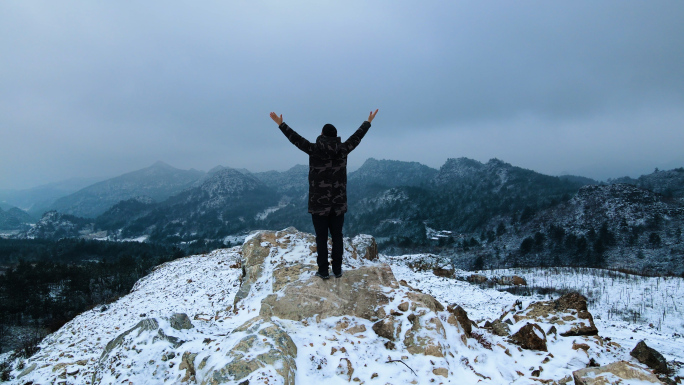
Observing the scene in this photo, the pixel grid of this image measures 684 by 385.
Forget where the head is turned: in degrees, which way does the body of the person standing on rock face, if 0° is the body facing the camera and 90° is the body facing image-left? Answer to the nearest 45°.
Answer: approximately 180°

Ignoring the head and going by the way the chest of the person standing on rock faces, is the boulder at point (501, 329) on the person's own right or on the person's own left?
on the person's own right

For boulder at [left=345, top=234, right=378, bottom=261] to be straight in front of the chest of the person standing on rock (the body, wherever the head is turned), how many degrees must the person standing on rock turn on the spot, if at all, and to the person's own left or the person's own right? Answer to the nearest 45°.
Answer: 0° — they already face it

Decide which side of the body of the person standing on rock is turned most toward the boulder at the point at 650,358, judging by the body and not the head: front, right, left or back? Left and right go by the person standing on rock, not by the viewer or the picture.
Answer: right

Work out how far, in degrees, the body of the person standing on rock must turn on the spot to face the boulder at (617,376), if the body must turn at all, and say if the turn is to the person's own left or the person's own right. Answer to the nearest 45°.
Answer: approximately 135° to the person's own right

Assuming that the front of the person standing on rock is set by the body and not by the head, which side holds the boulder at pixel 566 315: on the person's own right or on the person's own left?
on the person's own right
